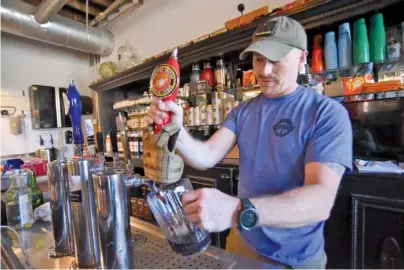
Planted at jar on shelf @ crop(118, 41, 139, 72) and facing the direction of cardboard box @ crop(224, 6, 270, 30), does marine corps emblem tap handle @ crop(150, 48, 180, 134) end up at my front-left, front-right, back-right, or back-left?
front-right

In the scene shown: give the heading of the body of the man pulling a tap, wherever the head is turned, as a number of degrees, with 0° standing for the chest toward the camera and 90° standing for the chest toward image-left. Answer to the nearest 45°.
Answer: approximately 45°

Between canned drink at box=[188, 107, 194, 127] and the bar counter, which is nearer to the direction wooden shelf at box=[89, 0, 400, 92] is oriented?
the bar counter

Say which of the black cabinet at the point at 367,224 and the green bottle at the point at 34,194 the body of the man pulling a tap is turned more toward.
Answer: the green bottle

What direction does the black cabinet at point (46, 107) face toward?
toward the camera

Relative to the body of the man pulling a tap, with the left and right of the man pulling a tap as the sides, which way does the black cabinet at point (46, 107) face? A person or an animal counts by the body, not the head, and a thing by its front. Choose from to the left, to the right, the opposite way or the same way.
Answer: to the left

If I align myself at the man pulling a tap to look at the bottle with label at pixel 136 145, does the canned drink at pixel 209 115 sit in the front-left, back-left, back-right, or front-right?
front-right

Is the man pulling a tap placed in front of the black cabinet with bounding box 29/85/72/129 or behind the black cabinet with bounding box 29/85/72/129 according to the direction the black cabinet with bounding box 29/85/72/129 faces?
in front

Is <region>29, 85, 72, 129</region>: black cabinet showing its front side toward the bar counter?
yes

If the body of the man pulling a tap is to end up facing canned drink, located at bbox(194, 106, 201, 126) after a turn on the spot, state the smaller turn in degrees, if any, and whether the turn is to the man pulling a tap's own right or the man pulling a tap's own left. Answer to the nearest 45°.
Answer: approximately 90° to the man pulling a tap's own right

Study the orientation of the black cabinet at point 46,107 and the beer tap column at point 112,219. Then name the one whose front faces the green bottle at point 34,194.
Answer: the black cabinet
